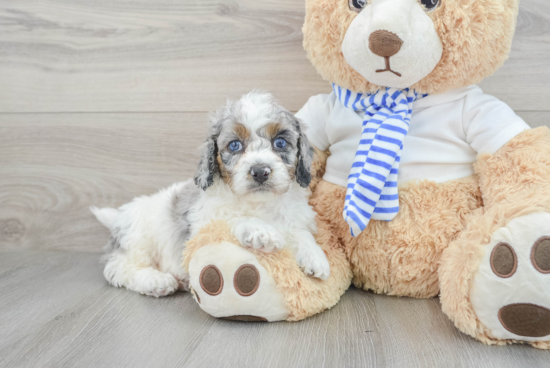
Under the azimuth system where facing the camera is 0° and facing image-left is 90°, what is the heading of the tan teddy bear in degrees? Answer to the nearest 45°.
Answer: approximately 0°

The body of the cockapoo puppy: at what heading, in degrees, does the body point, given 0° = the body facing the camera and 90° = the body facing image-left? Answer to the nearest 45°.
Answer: approximately 315°
